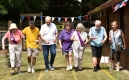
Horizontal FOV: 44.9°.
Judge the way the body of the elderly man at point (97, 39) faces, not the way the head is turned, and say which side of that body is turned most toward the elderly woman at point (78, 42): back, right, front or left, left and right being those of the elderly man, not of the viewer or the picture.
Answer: right

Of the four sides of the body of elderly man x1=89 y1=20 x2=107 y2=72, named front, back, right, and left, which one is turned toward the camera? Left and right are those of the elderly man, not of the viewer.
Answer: front

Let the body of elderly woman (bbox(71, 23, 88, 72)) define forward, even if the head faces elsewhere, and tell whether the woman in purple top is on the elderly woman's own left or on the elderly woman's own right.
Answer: on the elderly woman's own right

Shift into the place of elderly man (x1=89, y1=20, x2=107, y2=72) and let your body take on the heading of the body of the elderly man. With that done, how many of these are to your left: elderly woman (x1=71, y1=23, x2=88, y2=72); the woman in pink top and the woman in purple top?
0

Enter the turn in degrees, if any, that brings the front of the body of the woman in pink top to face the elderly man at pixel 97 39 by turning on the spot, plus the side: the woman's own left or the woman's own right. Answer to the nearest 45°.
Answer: approximately 90° to the woman's own left

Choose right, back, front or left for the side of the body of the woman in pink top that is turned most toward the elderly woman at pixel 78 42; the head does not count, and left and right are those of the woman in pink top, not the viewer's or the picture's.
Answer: left

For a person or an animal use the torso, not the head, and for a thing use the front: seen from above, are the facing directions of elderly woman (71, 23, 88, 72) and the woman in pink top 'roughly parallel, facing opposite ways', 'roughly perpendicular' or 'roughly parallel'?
roughly parallel

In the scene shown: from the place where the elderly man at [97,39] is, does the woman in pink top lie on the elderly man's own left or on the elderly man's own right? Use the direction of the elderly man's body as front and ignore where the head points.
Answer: on the elderly man's own right

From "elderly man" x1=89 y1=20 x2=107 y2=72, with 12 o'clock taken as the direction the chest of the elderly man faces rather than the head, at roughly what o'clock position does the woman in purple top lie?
The woman in purple top is roughly at 3 o'clock from the elderly man.

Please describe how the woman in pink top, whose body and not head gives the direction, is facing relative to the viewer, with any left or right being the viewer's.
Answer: facing the viewer

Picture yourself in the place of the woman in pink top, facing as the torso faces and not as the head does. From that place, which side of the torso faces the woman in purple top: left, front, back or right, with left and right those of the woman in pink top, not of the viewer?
left

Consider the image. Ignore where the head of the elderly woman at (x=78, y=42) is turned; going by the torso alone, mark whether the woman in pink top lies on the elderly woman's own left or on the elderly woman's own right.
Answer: on the elderly woman's own right

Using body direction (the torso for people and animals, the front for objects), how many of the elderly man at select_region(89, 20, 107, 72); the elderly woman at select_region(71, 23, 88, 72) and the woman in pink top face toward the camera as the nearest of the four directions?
3
